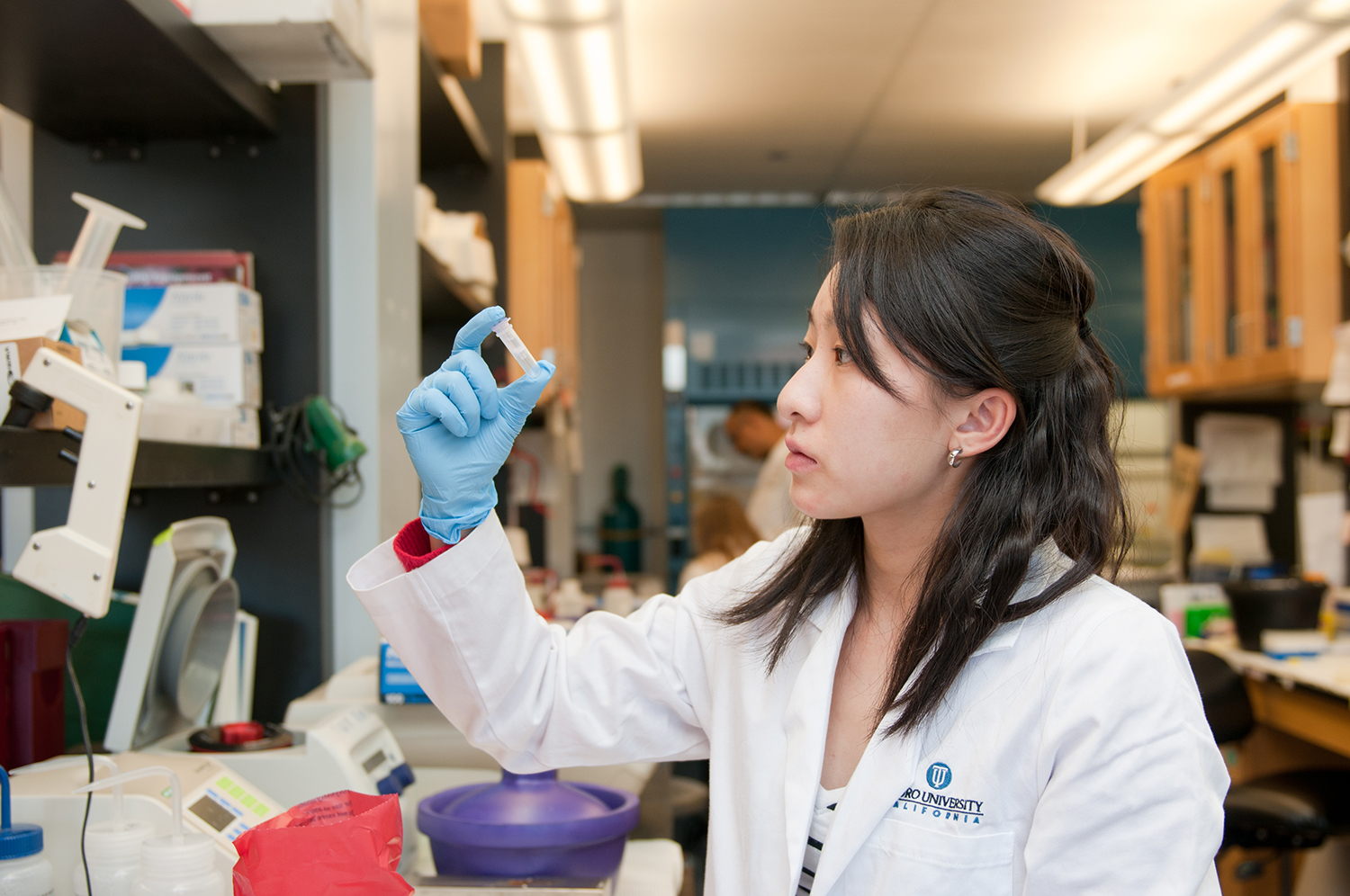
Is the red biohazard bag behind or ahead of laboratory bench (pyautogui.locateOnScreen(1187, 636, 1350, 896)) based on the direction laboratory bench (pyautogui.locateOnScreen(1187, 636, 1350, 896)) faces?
ahead

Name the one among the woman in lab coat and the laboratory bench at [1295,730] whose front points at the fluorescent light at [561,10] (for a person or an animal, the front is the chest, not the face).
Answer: the laboratory bench

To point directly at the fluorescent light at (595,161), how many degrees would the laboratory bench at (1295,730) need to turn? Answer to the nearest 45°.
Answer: approximately 45° to its right

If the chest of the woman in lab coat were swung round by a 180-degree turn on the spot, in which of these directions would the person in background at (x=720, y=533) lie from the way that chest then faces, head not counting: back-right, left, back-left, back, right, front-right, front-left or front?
front-left

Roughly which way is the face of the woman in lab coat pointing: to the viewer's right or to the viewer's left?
to the viewer's left

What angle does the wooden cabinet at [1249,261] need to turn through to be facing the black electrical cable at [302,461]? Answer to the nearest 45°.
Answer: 0° — it already faces it

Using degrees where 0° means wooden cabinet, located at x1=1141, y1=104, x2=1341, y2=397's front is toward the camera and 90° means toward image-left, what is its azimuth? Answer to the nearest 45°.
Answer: approximately 45°

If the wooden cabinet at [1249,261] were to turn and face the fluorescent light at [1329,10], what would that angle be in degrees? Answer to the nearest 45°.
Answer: approximately 45° to its left

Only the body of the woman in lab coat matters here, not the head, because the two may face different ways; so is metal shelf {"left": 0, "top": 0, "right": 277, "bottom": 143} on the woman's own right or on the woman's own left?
on the woman's own right

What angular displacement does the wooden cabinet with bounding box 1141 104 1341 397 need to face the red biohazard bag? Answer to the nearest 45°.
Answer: approximately 45° to its left

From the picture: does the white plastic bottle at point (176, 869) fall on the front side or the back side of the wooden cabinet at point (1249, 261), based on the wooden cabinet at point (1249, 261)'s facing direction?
on the front side
